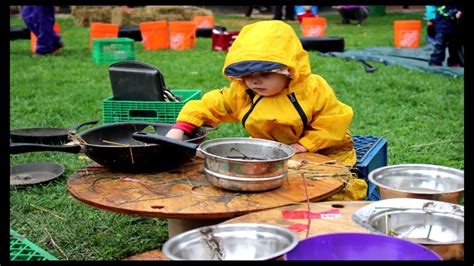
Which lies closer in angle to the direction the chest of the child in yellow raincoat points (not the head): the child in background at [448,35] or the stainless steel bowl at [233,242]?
the stainless steel bowl

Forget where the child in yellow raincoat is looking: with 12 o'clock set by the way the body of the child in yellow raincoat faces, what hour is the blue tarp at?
The blue tarp is roughly at 5 o'clock from the child in yellow raincoat.

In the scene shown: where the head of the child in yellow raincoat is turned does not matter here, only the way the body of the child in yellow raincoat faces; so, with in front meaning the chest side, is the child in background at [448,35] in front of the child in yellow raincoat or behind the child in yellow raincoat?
behind

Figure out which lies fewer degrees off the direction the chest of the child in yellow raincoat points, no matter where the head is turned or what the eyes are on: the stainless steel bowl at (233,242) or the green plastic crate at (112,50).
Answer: the stainless steel bowl

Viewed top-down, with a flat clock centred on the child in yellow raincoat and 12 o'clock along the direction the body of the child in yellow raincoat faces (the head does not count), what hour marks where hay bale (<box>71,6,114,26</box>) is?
The hay bale is roughly at 4 o'clock from the child in yellow raincoat.

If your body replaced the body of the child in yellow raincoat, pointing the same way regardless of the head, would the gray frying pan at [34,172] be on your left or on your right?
on your right

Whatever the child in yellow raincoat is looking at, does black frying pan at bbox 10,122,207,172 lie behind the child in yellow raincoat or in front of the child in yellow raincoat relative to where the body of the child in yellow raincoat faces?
in front

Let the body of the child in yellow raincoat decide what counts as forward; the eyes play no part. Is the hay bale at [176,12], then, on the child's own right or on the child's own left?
on the child's own right

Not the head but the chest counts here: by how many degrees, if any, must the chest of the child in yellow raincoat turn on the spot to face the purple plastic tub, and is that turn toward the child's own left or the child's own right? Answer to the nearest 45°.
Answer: approximately 45° to the child's own left

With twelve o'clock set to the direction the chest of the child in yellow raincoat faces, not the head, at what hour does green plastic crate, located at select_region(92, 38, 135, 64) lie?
The green plastic crate is roughly at 4 o'clock from the child in yellow raincoat.

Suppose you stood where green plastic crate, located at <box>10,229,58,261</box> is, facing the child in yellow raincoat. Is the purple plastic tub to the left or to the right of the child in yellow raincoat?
right

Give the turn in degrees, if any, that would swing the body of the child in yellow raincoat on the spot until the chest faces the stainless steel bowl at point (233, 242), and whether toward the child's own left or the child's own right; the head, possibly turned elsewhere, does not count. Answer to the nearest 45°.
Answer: approximately 45° to the child's own left

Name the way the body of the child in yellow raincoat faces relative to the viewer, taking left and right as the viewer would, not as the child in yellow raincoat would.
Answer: facing the viewer and to the left of the viewer

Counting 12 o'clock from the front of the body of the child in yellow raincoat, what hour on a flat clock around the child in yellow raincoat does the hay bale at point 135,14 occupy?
The hay bale is roughly at 4 o'clock from the child in yellow raincoat.
